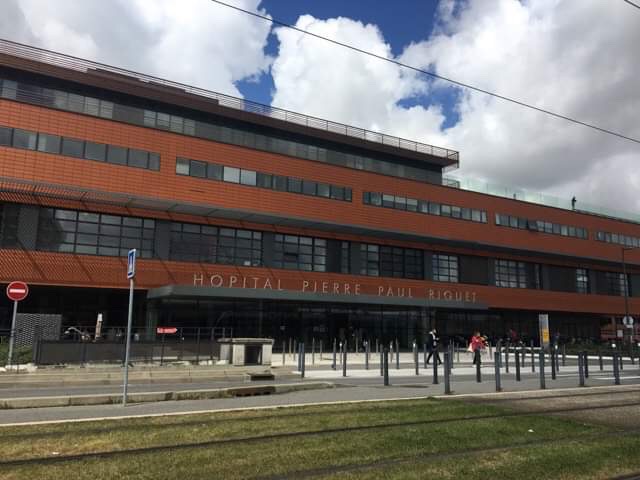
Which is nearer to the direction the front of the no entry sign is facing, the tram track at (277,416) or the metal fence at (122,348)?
the tram track

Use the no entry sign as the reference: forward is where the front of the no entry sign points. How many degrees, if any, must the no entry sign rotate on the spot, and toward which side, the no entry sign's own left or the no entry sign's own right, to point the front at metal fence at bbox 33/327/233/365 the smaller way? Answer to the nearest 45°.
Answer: approximately 90° to the no entry sign's own left

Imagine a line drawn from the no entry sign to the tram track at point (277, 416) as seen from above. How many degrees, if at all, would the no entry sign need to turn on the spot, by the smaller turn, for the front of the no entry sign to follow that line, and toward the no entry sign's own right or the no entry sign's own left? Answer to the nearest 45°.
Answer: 0° — it already faces it

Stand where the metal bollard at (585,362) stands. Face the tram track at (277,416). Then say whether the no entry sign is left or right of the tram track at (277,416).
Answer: right

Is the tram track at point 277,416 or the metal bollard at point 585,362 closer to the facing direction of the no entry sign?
the tram track

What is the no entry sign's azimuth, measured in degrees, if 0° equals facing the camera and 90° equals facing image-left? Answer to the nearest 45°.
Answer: approximately 0°

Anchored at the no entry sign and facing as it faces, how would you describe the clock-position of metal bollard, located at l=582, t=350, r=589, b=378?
The metal bollard is roughly at 10 o'clock from the no entry sign.

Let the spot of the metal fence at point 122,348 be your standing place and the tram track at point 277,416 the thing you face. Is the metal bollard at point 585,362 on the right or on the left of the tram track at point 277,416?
left
